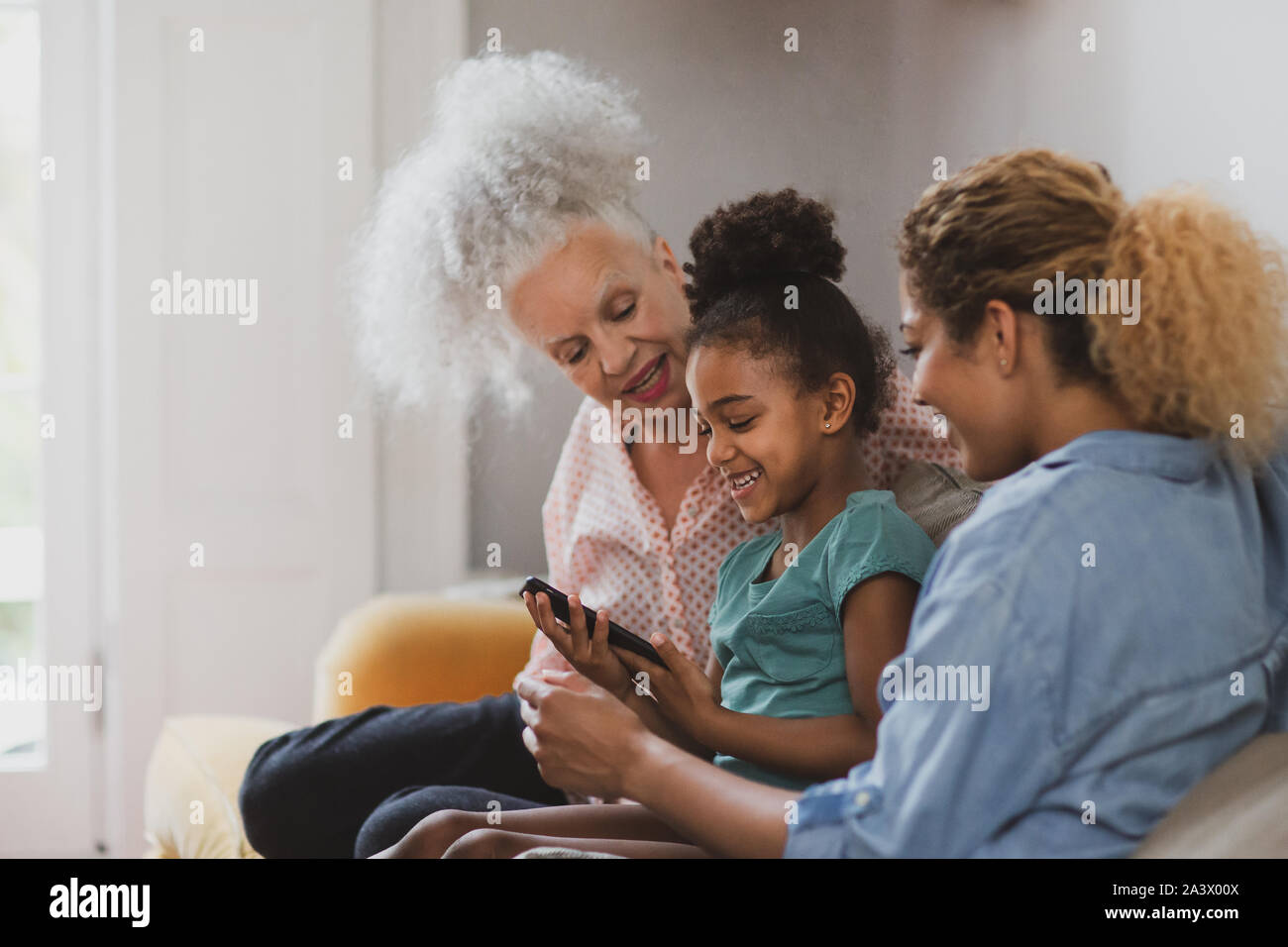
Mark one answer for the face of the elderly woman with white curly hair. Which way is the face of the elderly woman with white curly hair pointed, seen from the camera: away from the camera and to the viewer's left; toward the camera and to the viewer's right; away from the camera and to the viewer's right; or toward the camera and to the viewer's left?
toward the camera and to the viewer's right

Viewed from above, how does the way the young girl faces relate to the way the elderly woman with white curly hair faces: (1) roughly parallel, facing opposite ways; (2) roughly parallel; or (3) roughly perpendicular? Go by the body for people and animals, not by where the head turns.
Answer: roughly parallel

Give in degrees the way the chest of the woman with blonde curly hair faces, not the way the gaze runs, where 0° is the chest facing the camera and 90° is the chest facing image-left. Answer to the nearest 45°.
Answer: approximately 135°

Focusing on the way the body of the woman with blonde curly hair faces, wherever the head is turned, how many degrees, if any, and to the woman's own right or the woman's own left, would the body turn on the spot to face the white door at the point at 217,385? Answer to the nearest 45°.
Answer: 0° — they already face it

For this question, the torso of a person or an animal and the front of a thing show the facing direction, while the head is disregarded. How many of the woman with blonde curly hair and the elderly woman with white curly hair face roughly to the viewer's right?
0

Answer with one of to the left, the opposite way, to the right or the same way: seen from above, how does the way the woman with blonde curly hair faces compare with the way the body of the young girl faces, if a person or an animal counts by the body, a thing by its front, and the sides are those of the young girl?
to the right

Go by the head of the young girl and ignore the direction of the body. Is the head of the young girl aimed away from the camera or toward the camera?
toward the camera

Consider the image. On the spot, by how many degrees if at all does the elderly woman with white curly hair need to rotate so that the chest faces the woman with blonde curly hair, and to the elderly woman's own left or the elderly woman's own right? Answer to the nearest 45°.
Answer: approximately 90° to the elderly woman's own left

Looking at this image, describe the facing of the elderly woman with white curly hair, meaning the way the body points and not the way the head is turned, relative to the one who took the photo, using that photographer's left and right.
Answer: facing the viewer and to the left of the viewer

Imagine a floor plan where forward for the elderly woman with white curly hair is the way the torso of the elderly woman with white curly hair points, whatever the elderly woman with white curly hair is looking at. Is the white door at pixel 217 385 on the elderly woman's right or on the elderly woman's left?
on the elderly woman's right

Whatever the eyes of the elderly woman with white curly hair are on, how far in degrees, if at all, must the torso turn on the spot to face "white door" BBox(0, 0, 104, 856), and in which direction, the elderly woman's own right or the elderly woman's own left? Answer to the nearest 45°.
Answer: approximately 90° to the elderly woman's own right

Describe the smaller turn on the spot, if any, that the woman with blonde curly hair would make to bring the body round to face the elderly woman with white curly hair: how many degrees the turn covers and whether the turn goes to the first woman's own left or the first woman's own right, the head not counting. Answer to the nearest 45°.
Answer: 0° — they already face them
